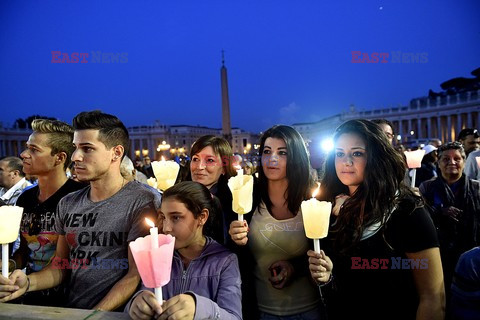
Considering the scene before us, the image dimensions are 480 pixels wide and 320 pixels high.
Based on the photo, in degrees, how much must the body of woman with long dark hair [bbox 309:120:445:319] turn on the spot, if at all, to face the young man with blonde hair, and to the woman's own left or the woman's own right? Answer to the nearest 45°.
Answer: approximately 45° to the woman's own right

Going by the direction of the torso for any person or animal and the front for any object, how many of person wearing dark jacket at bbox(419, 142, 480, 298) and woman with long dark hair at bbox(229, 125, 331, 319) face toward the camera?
2

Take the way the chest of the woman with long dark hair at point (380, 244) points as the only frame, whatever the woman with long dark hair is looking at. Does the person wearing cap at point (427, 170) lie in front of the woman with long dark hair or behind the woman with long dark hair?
behind

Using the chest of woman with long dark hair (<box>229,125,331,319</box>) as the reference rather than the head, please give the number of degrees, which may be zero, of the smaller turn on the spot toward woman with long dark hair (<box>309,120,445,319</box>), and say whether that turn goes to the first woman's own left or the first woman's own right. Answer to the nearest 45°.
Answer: approximately 45° to the first woman's own left

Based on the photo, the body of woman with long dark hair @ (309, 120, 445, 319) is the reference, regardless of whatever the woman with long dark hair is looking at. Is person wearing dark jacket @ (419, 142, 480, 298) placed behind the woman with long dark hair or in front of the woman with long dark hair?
behind

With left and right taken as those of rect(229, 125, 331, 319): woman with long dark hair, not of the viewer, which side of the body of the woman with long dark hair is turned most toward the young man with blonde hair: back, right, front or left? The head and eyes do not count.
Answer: right

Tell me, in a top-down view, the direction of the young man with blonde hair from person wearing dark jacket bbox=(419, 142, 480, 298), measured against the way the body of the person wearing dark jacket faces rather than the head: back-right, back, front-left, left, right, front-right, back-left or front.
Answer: front-right

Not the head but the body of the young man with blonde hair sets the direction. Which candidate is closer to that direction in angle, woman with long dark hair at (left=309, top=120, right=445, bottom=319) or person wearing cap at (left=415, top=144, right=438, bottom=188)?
the woman with long dark hair

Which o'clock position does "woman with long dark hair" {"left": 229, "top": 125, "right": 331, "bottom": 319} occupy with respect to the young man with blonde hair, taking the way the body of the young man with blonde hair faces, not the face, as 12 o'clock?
The woman with long dark hair is roughly at 9 o'clock from the young man with blonde hair.
